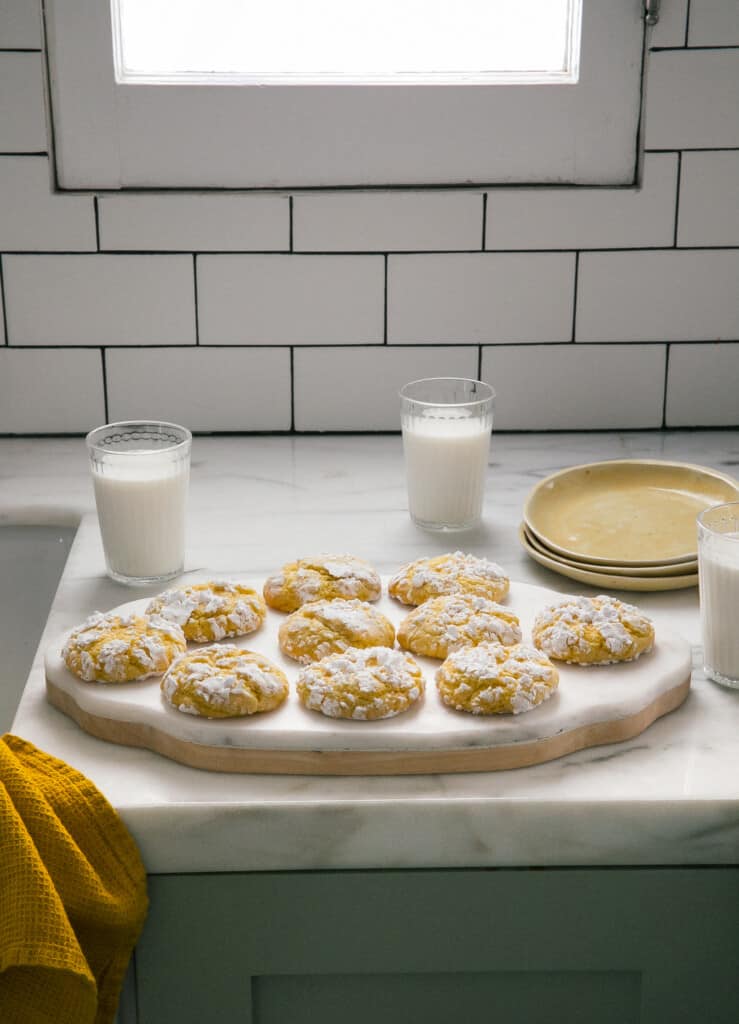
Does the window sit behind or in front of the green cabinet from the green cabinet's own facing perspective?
behind

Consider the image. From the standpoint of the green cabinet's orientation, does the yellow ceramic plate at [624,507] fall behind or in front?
behind

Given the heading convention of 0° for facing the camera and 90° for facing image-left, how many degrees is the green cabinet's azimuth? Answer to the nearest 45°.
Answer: approximately 0°

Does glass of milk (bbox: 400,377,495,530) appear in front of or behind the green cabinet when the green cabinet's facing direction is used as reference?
behind
